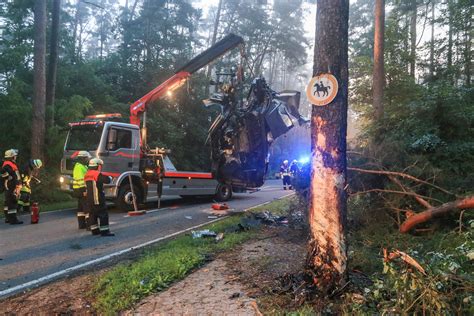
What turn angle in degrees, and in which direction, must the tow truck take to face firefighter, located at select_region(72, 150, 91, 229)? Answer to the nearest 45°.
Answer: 0° — it already faces them

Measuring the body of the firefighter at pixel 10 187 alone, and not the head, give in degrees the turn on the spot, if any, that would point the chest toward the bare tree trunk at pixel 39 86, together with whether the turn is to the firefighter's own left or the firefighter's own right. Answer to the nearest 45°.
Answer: approximately 90° to the firefighter's own left

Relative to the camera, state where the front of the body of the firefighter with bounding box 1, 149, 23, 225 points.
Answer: to the viewer's right

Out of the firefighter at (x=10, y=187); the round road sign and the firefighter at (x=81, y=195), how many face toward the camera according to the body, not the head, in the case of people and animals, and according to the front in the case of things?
1

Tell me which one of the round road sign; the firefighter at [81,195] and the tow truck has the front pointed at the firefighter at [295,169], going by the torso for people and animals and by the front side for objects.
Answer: the firefighter at [81,195]

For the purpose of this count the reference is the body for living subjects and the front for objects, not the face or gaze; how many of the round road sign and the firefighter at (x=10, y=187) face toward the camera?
1
